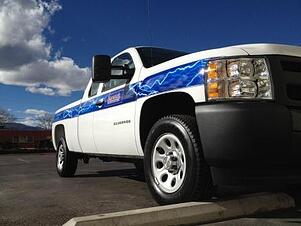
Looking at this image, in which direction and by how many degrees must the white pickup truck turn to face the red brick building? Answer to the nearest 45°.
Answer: approximately 180°

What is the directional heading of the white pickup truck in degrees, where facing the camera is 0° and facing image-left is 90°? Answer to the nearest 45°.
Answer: approximately 315°
